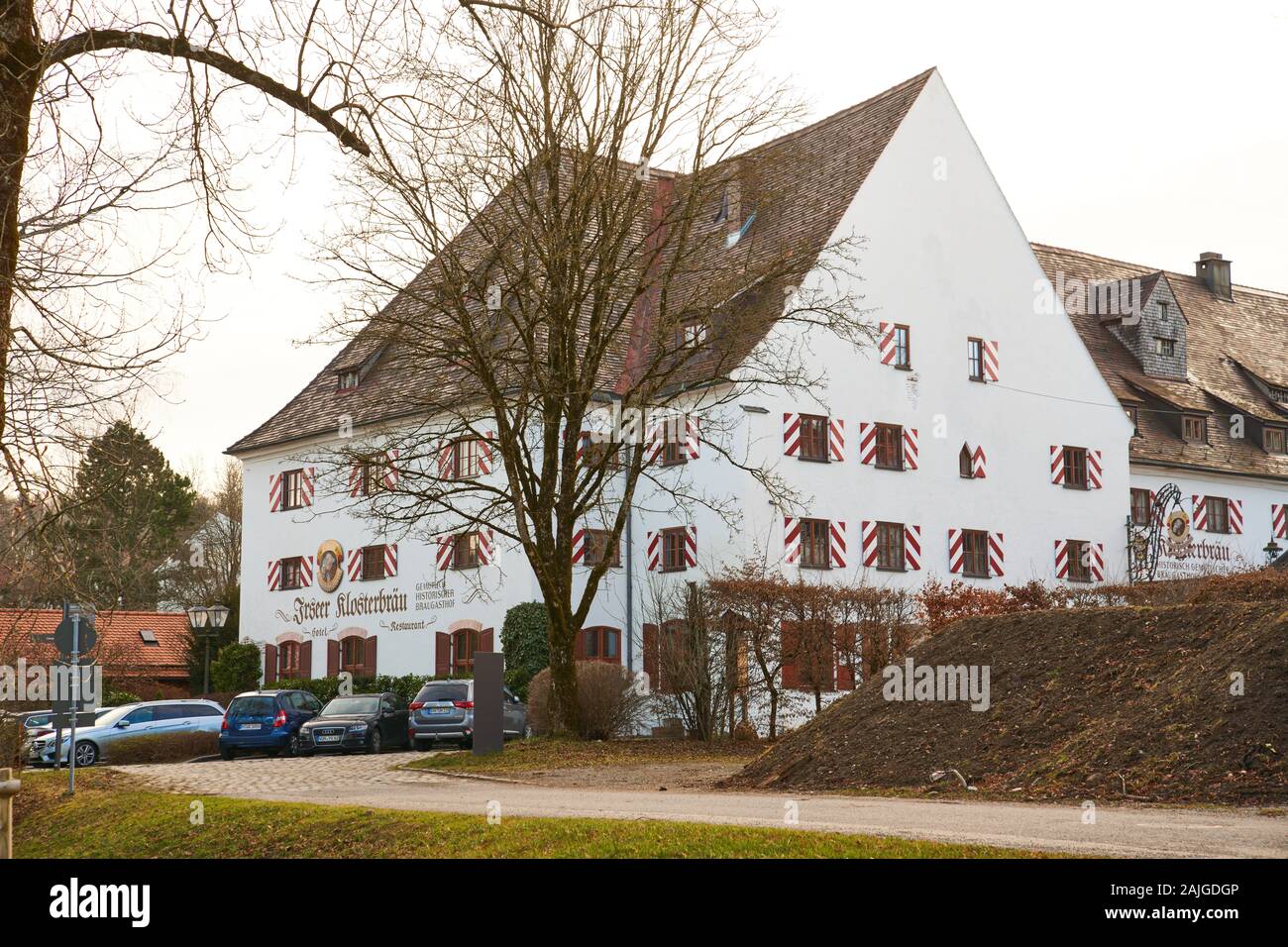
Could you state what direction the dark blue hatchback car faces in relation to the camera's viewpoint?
facing away from the viewer and to the right of the viewer

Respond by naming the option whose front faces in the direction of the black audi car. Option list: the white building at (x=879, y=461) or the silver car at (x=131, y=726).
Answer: the white building

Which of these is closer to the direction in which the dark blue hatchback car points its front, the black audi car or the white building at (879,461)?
the white building

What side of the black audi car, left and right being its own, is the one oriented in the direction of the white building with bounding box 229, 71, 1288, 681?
back

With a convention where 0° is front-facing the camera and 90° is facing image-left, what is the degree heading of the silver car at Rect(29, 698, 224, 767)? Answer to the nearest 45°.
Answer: approximately 45°

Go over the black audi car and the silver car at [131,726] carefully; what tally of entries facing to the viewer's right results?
0

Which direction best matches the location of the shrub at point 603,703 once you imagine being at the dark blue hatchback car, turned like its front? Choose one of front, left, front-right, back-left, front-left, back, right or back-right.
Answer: right

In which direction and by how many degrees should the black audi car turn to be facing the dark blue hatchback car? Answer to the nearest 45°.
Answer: approximately 90° to its right

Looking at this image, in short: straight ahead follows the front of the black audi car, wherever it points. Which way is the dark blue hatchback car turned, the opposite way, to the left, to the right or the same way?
the opposite way

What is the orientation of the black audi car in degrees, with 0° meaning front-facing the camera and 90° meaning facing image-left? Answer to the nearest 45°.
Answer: approximately 45°
